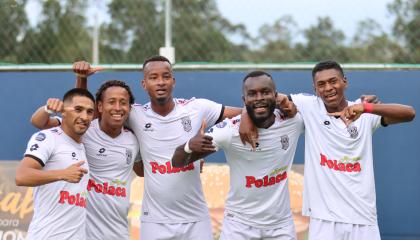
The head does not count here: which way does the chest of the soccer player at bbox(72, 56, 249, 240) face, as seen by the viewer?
toward the camera

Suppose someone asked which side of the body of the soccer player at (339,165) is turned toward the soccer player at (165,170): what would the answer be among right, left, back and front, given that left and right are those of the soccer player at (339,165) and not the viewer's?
right

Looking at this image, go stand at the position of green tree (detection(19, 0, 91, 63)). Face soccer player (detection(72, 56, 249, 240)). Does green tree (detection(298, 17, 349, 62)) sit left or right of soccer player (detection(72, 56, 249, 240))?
left

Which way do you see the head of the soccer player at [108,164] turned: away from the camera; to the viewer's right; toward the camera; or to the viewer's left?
toward the camera

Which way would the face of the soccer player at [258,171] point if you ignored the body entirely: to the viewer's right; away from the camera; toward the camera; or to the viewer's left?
toward the camera

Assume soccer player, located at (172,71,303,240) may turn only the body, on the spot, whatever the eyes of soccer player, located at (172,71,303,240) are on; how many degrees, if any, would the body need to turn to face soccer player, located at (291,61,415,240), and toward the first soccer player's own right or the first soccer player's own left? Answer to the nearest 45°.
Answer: approximately 90° to the first soccer player's own left

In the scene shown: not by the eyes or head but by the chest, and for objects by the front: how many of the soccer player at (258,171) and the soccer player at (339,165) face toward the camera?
2

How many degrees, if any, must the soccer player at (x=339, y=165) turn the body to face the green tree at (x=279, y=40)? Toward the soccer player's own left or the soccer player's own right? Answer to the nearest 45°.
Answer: approximately 180°

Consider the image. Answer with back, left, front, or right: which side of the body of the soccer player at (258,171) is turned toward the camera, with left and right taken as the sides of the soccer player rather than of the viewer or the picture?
front

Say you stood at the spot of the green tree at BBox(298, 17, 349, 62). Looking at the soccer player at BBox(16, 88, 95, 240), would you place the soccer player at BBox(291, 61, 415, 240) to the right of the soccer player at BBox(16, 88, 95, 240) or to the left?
left

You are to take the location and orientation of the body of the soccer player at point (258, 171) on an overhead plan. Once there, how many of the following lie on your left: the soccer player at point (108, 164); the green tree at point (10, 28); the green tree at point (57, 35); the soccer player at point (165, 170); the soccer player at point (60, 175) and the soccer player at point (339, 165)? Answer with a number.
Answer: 1

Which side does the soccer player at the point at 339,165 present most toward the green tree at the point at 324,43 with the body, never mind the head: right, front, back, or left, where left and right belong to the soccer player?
back

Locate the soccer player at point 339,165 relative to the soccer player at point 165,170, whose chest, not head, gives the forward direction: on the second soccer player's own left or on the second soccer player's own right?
on the second soccer player's own left

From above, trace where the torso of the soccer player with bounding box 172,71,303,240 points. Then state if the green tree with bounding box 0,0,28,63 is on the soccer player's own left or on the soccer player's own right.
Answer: on the soccer player's own right
